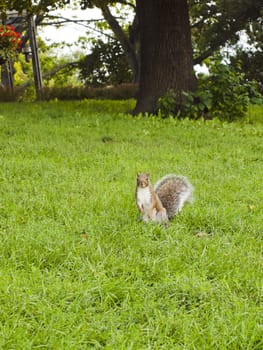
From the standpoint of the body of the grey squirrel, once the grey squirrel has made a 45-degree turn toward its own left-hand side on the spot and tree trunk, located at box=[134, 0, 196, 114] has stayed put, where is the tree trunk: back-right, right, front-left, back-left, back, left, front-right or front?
back

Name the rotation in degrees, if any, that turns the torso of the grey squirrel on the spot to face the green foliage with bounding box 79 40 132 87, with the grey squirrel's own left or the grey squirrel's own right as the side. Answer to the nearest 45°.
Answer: approximately 135° to the grey squirrel's own right

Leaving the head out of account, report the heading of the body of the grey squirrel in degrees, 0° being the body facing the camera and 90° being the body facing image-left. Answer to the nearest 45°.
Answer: approximately 45°

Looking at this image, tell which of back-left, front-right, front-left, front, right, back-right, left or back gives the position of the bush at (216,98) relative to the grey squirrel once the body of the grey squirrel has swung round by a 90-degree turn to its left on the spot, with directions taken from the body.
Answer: back-left

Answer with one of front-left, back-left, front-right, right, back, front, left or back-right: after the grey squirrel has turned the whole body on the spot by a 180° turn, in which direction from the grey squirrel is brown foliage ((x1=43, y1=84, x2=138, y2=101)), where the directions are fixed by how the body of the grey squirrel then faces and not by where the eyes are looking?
front-left
